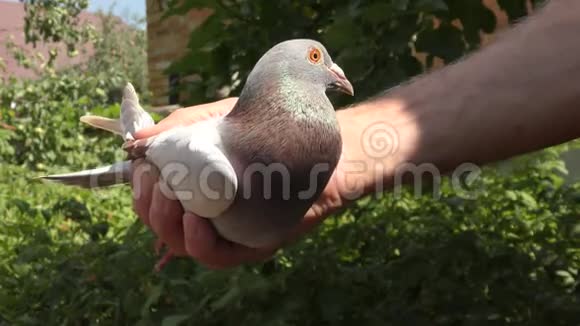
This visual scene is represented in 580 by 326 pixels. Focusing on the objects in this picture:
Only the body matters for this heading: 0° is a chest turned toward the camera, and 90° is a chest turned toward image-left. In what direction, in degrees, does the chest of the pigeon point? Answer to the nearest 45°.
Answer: approximately 270°
